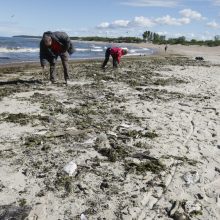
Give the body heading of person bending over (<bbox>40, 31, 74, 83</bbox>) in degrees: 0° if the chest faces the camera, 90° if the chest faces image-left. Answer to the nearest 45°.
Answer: approximately 45°
